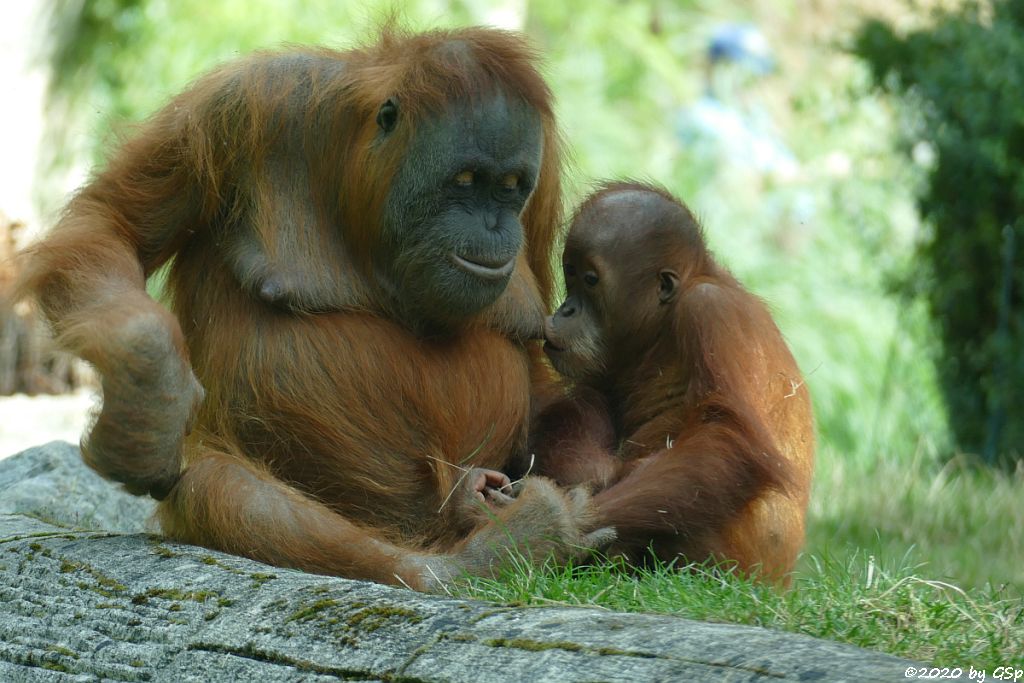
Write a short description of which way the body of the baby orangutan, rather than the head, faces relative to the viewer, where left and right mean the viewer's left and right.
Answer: facing to the left of the viewer

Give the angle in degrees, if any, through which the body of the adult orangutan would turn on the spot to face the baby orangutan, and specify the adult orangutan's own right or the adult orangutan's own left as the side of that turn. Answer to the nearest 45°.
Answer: approximately 45° to the adult orangutan's own left

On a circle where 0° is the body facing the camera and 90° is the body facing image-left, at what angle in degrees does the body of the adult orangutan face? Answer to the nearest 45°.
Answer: approximately 315°

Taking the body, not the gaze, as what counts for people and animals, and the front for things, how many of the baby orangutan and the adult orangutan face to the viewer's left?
1

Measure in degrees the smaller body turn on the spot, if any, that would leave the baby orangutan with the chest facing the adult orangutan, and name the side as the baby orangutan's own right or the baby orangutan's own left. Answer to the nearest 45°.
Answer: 0° — it already faces it
